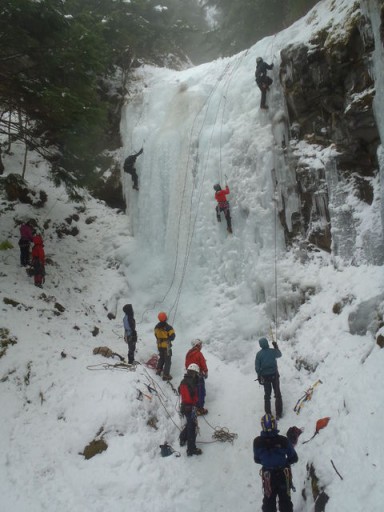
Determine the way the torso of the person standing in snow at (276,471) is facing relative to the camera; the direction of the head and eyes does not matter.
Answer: away from the camera

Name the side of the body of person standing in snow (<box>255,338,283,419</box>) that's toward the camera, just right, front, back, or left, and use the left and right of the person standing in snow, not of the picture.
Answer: back

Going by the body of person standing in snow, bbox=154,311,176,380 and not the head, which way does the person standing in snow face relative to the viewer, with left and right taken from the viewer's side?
facing away from the viewer and to the right of the viewer

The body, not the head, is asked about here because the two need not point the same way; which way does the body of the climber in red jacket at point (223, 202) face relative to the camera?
away from the camera

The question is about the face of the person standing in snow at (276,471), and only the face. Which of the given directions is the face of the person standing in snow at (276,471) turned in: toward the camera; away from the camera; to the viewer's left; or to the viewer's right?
away from the camera

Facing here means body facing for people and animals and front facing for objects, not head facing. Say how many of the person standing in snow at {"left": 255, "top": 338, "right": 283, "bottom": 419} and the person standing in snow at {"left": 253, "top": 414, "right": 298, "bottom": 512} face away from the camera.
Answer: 2

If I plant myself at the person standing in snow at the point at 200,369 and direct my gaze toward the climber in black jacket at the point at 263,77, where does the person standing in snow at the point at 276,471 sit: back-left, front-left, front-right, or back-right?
back-right

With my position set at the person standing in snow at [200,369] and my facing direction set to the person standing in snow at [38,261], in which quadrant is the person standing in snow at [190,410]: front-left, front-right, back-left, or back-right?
back-left

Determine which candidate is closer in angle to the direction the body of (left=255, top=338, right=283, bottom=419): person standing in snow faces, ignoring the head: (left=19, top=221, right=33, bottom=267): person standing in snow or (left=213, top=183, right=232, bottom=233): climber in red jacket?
the climber in red jacket
